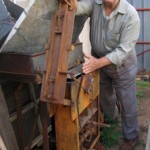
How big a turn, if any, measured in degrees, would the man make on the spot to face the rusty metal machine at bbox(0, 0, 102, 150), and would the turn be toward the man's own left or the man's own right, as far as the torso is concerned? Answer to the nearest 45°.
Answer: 0° — they already face it

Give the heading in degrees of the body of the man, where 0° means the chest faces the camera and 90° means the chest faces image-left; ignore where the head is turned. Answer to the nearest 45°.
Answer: approximately 45°
